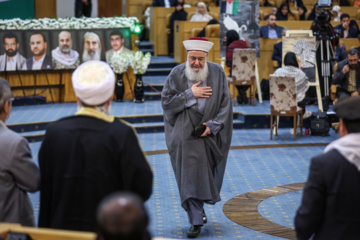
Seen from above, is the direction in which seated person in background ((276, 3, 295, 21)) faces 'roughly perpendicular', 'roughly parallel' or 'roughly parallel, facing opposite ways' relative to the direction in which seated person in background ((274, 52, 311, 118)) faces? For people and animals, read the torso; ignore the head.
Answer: roughly parallel, facing opposite ways

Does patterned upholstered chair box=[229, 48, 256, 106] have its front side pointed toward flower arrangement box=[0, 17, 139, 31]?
no

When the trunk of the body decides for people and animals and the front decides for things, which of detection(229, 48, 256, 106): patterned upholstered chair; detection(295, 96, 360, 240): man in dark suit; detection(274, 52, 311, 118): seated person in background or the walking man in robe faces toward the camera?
the walking man in robe

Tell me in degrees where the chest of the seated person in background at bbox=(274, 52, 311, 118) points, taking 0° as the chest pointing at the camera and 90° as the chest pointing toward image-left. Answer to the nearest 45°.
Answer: approximately 180°

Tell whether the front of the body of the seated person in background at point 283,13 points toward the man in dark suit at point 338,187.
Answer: yes

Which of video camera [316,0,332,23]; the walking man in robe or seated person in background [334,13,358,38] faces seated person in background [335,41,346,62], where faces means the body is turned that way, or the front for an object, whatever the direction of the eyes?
seated person in background [334,13,358,38]

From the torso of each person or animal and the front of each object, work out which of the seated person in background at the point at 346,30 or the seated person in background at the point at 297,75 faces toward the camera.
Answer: the seated person in background at the point at 346,30

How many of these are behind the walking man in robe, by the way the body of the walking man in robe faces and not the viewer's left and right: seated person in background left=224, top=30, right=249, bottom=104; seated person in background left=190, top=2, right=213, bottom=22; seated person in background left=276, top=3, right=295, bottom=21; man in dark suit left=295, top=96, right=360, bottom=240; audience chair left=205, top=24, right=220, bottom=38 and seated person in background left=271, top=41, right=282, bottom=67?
5

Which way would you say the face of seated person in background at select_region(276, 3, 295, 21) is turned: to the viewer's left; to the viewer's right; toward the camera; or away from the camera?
toward the camera

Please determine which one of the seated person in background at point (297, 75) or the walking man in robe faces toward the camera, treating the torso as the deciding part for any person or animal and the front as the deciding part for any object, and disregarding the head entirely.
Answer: the walking man in robe

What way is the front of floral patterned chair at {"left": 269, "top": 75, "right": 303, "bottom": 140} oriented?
away from the camera

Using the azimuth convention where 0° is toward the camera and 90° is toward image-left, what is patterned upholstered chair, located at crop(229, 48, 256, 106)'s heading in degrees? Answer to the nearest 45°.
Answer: approximately 180°

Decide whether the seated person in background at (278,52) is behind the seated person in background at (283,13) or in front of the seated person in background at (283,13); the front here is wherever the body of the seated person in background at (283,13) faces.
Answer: in front

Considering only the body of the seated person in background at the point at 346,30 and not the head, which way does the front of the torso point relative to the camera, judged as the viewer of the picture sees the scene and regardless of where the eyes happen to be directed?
toward the camera

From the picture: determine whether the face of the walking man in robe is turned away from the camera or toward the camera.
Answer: toward the camera

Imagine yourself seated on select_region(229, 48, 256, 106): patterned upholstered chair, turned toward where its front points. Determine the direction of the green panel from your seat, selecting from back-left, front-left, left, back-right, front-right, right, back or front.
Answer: front-left

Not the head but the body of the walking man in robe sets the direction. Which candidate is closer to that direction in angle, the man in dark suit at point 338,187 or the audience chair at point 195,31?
the man in dark suit

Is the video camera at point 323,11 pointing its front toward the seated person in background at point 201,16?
no

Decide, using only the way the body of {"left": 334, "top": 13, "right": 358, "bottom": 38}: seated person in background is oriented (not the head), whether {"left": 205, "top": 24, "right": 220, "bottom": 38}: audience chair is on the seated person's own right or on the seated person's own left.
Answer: on the seated person's own right
